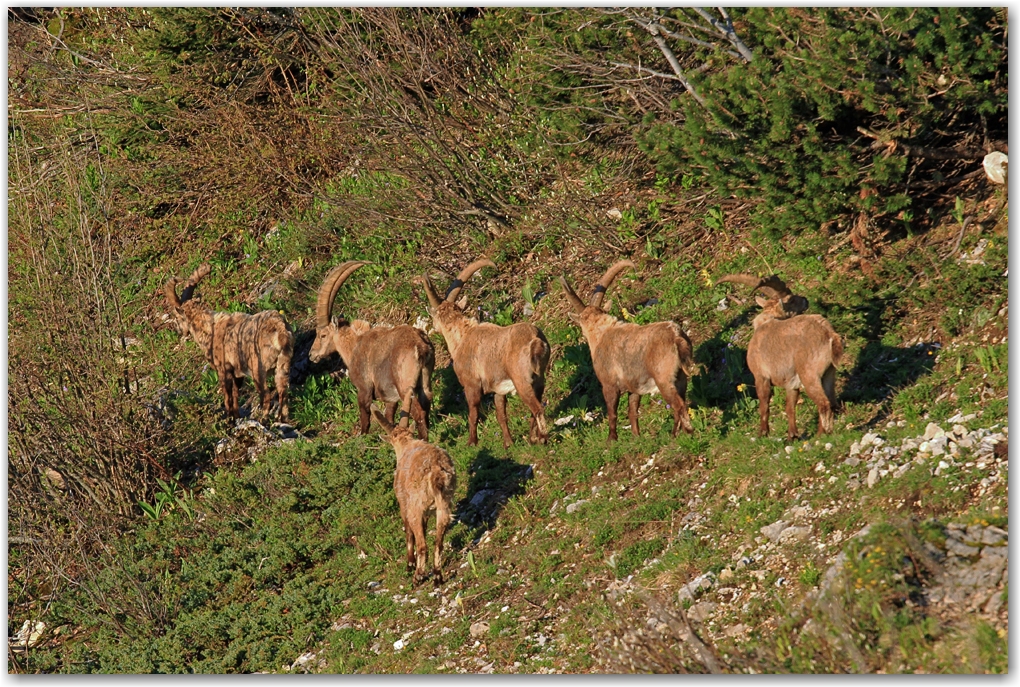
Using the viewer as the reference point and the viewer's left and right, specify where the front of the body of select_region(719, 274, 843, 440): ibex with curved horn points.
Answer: facing away from the viewer and to the left of the viewer

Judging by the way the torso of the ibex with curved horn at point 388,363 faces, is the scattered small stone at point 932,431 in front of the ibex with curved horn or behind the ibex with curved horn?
behind

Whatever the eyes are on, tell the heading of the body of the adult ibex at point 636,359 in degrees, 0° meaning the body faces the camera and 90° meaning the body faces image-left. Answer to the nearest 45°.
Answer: approximately 135°

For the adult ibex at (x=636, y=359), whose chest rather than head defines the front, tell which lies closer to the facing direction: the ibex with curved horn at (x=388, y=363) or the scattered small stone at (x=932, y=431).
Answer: the ibex with curved horn

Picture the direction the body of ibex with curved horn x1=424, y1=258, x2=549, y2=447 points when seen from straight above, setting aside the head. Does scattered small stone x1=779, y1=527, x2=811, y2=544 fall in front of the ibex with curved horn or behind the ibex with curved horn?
behind

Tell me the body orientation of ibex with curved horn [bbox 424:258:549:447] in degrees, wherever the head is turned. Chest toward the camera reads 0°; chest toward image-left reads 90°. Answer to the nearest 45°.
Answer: approximately 135°

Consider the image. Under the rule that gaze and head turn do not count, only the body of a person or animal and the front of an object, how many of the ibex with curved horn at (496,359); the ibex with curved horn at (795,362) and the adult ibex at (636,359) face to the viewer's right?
0

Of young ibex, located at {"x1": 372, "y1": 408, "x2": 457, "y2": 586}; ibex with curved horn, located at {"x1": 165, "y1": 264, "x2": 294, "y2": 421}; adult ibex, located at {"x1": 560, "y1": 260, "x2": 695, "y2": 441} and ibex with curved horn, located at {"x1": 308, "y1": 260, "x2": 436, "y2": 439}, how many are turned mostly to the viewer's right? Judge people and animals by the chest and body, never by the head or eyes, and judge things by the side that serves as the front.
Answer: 0

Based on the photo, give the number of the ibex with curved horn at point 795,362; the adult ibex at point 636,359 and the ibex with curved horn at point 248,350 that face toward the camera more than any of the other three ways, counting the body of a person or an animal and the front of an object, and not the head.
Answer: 0

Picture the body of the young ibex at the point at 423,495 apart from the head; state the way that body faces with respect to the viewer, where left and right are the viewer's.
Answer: facing away from the viewer and to the left of the viewer

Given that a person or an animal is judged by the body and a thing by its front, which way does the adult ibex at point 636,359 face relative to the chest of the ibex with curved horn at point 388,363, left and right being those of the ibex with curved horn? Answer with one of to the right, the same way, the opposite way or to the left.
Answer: the same way

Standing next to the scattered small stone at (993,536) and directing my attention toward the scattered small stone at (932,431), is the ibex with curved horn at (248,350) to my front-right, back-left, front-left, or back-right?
front-left

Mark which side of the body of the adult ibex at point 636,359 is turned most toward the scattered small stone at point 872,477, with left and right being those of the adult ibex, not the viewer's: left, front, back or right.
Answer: back

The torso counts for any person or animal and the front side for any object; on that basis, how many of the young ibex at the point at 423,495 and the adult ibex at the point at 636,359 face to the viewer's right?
0

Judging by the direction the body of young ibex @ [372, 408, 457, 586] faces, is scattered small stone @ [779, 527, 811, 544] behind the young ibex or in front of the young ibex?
behind

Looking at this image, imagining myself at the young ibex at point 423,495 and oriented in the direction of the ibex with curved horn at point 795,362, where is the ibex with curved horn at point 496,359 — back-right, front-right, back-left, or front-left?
front-left

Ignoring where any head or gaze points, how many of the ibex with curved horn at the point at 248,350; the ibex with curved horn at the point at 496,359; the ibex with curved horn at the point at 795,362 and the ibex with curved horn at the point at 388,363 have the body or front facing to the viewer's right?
0

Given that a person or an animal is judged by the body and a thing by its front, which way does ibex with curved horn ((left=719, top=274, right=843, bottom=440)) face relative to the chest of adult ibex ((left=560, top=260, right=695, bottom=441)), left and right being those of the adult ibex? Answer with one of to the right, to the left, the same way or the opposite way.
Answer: the same way
